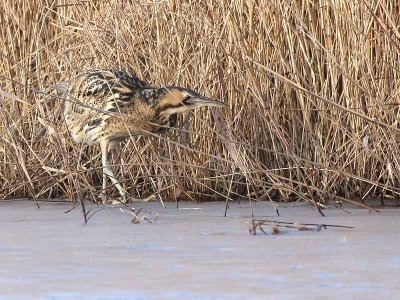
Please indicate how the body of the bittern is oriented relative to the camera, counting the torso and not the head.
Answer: to the viewer's right
